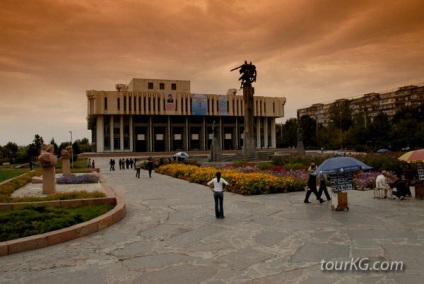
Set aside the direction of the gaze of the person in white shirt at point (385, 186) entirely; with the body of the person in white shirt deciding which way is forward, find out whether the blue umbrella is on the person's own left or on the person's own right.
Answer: on the person's own right

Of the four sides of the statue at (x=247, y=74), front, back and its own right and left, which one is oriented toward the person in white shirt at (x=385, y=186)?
left

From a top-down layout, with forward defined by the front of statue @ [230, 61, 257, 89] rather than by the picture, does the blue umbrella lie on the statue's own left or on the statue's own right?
on the statue's own left
